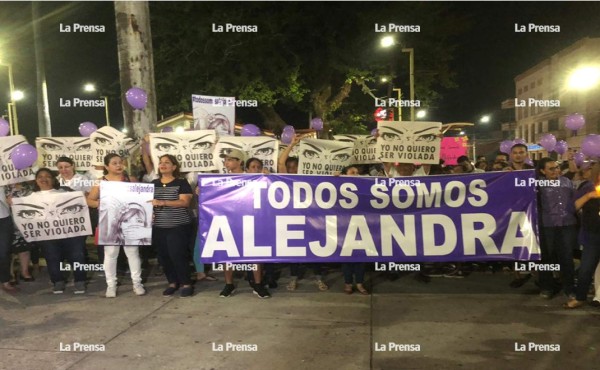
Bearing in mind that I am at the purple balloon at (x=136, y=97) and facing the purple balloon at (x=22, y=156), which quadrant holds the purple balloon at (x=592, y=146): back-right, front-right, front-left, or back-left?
back-left

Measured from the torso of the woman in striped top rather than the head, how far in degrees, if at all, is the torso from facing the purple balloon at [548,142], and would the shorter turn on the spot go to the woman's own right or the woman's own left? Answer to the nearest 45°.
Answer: approximately 135° to the woman's own left

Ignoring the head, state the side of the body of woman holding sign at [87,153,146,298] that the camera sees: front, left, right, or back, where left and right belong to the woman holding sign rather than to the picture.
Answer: front

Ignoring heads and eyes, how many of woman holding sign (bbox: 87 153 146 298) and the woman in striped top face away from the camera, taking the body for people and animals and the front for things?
0

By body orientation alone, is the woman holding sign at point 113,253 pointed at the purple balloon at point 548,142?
no

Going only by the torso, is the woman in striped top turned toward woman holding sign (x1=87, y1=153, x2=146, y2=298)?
no

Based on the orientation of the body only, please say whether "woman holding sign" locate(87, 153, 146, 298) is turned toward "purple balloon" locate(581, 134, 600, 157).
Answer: no

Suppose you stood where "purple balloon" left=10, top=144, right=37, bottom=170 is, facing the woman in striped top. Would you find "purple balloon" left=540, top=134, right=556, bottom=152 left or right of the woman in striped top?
left

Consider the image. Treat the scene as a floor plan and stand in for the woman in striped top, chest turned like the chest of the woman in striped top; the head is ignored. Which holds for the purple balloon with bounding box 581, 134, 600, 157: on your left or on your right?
on your left

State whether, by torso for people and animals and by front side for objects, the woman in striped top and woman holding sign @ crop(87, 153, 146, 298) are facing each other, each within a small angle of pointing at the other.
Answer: no

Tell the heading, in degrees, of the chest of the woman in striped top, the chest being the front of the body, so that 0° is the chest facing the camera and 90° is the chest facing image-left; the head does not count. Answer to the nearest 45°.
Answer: approximately 45°

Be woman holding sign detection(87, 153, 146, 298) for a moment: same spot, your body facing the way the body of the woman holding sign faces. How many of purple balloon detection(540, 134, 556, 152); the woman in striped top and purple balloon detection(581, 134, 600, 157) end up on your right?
0
